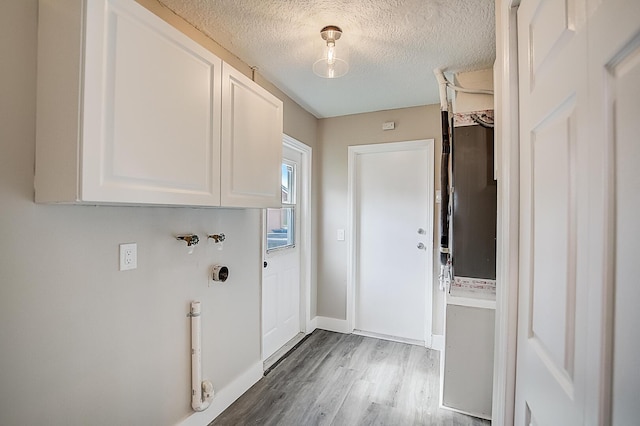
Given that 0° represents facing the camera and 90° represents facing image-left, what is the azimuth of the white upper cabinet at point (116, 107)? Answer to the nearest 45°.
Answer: approximately 315°

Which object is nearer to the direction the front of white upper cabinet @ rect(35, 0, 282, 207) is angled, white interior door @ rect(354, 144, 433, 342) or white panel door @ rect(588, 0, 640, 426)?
the white panel door

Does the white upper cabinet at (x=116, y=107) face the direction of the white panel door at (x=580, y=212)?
yes

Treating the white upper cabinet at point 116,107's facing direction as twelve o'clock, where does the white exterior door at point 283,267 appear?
The white exterior door is roughly at 9 o'clock from the white upper cabinet.

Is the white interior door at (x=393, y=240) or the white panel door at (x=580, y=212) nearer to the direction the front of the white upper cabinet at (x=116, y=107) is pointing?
the white panel door
